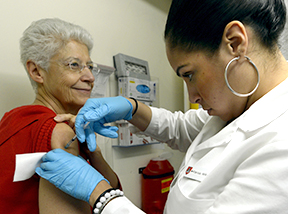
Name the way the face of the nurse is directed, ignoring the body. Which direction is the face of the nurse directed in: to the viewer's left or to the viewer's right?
to the viewer's left

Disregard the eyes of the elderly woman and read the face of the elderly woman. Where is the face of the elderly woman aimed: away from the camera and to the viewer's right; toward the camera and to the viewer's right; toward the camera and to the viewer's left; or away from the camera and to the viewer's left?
toward the camera and to the viewer's right

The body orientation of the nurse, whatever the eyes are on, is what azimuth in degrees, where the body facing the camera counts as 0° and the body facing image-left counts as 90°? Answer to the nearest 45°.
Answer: approximately 90°

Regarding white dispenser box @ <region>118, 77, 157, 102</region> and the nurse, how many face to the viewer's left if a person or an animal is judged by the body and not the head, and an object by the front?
1

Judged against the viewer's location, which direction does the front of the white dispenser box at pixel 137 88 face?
facing the viewer and to the right of the viewer
